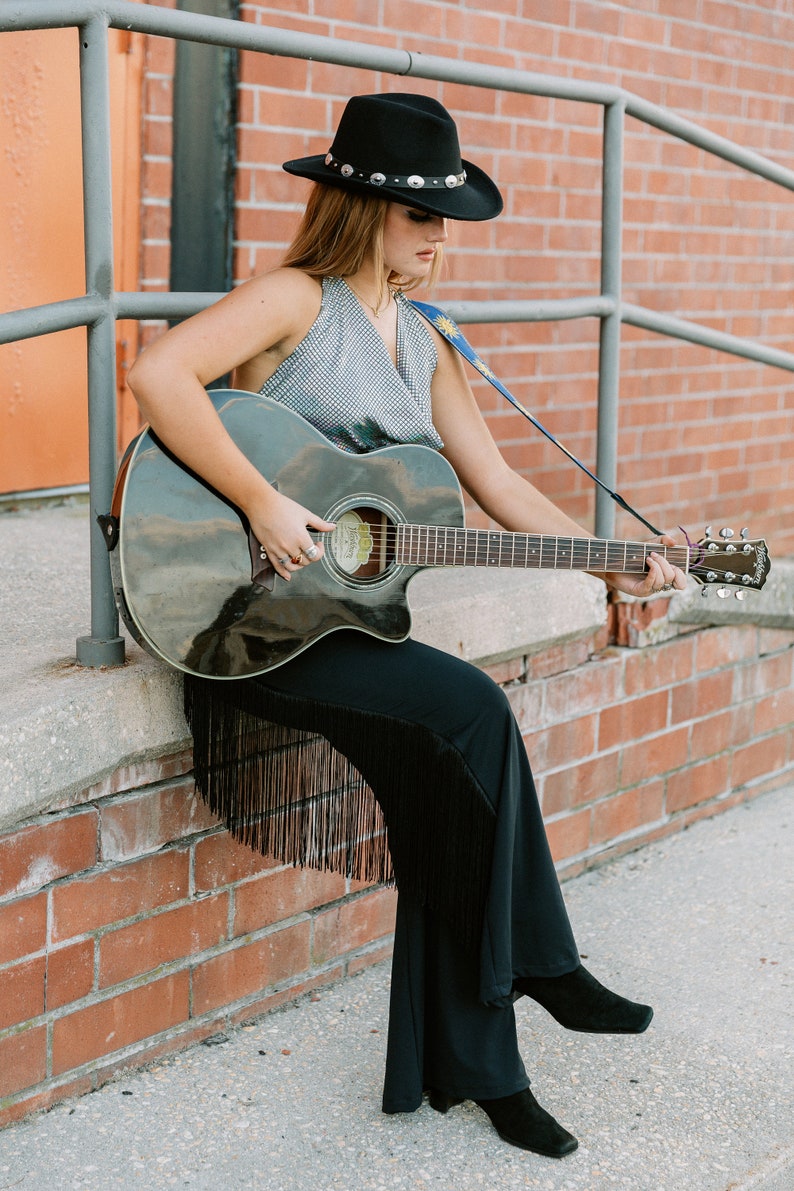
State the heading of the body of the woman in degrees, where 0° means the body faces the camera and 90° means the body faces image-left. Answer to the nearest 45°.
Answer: approximately 315°
